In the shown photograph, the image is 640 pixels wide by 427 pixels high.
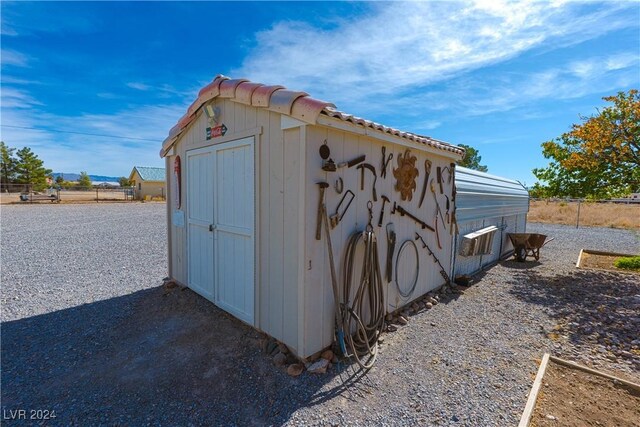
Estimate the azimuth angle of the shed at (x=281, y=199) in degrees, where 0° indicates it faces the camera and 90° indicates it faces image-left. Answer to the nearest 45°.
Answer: approximately 45°

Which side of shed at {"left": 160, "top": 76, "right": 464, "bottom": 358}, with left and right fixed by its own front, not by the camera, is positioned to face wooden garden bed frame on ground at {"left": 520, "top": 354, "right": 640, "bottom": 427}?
left

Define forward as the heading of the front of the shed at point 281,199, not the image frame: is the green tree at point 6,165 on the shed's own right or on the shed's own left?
on the shed's own right

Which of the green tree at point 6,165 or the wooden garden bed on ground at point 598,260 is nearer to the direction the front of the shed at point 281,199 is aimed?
the green tree

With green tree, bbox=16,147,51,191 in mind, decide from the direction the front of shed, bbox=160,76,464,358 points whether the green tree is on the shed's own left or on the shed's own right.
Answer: on the shed's own right

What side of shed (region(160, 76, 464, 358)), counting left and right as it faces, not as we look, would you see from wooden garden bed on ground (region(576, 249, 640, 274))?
back

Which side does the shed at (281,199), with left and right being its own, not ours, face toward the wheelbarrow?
back

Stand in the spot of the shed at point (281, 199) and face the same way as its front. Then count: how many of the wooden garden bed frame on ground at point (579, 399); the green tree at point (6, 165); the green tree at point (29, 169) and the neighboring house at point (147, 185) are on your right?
3

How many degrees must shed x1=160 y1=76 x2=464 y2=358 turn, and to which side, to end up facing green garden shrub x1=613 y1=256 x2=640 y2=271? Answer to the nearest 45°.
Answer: approximately 135° to its left

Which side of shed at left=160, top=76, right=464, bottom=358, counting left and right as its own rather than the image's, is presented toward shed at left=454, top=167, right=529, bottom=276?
back

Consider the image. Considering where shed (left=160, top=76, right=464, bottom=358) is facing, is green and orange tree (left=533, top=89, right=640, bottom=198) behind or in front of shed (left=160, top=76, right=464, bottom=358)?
behind
